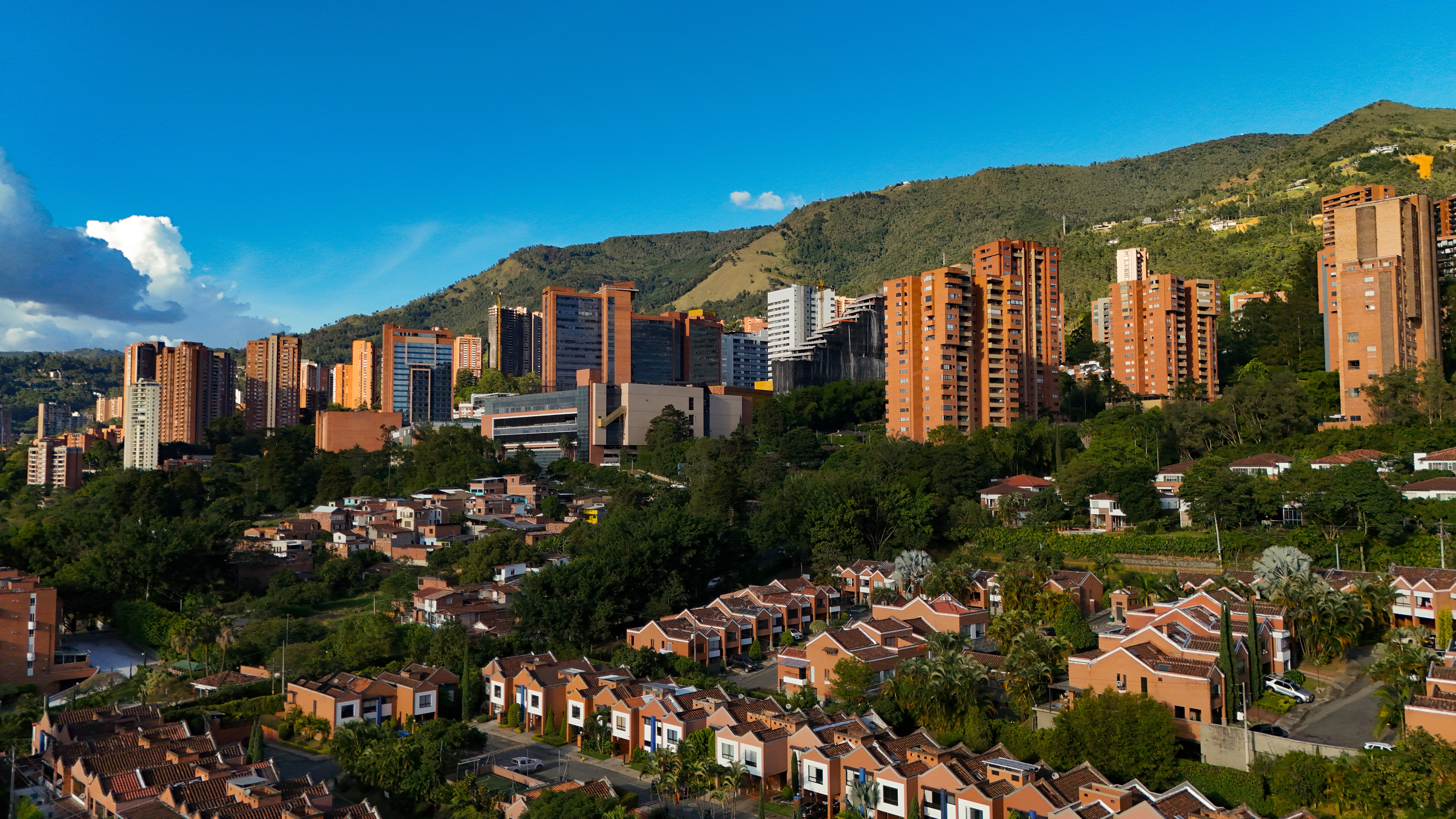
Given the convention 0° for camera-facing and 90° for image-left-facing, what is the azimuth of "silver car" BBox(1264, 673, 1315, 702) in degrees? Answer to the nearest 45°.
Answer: approximately 315°

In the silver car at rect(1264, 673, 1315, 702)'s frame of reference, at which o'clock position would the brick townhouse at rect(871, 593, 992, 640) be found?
The brick townhouse is roughly at 5 o'clock from the silver car.

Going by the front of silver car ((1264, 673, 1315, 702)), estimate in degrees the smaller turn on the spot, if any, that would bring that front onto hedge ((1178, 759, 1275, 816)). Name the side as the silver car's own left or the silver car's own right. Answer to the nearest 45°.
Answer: approximately 45° to the silver car's own right

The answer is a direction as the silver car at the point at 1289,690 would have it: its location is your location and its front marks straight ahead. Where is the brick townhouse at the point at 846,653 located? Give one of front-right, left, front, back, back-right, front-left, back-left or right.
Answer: back-right

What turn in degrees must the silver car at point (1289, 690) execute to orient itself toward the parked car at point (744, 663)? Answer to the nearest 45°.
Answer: approximately 135° to its right

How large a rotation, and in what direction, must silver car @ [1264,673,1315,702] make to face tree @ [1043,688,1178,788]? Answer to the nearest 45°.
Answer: approximately 90° to its right

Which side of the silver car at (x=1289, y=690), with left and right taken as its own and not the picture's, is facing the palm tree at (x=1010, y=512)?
back

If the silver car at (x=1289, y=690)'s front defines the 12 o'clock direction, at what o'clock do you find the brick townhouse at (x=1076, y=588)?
The brick townhouse is roughly at 6 o'clock from the silver car.

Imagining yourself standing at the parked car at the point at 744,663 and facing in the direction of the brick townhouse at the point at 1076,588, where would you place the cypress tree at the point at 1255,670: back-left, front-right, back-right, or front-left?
front-right

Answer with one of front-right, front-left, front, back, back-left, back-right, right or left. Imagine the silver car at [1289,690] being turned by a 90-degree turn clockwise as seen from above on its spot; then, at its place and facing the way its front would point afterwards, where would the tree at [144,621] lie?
front-right

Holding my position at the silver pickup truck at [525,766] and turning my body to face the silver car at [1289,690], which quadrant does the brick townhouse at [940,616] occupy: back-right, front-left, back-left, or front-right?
front-left
